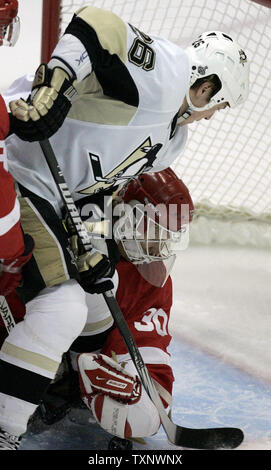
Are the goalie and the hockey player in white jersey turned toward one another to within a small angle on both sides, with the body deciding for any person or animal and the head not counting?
no

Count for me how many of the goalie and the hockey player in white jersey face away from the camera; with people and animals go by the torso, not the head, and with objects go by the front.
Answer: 0

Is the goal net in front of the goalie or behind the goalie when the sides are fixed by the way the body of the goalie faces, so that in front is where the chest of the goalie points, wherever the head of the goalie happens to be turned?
behind

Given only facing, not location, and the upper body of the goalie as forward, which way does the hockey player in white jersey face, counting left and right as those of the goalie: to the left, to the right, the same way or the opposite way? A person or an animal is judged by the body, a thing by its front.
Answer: to the left

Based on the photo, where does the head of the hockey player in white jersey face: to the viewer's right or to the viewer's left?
to the viewer's right

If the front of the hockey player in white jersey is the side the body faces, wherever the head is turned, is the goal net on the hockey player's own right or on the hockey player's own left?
on the hockey player's own left

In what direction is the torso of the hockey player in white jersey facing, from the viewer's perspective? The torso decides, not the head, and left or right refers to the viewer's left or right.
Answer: facing the viewer and to the right of the viewer
